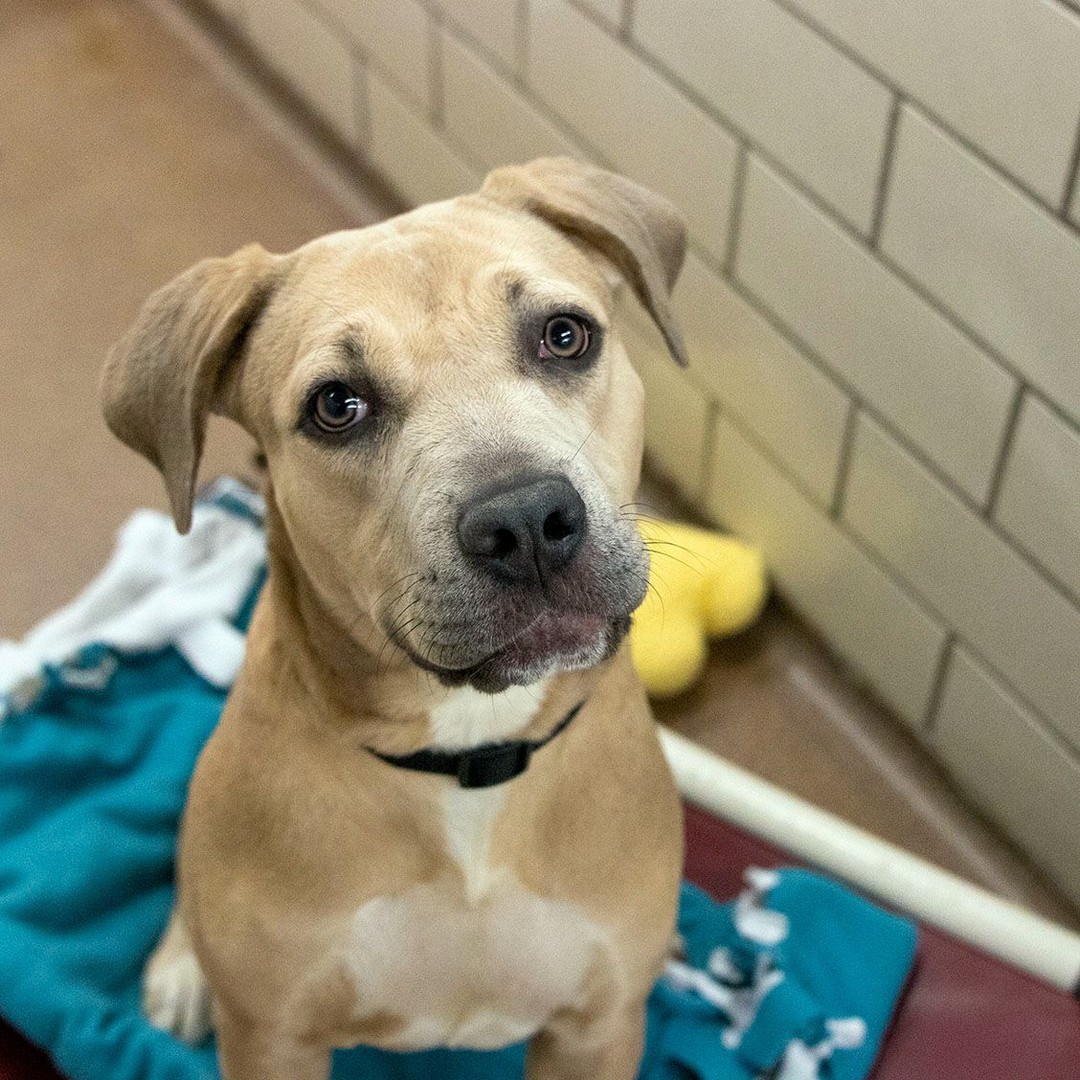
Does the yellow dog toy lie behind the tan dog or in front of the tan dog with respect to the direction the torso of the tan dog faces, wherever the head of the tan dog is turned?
behind

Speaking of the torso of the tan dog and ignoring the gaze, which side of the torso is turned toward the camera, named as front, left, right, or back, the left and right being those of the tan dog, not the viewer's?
front
